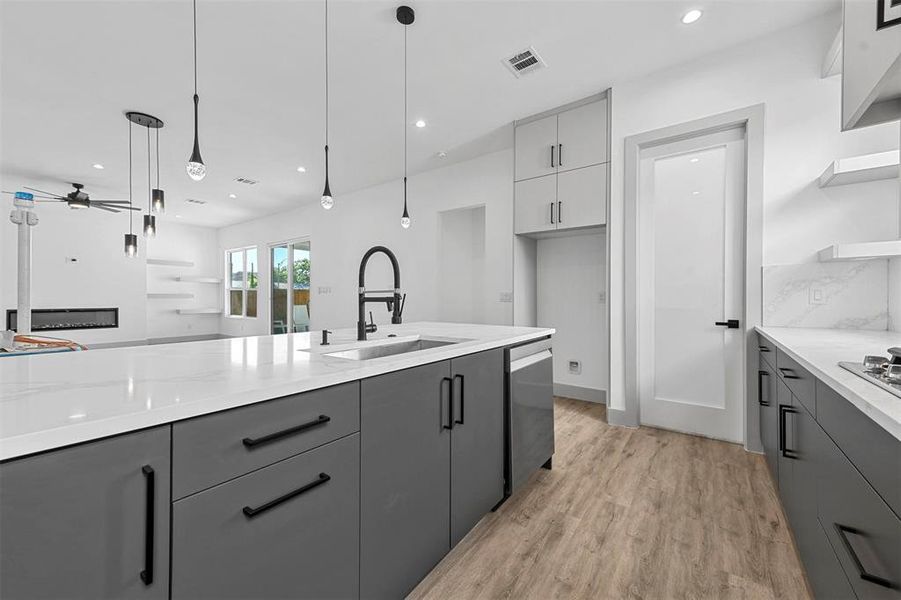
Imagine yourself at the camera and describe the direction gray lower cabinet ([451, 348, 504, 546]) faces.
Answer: facing the viewer and to the right of the viewer

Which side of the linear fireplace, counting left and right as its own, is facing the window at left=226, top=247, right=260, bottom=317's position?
left

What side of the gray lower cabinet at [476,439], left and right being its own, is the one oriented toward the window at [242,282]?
back

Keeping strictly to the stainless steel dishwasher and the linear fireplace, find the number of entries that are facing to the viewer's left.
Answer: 0

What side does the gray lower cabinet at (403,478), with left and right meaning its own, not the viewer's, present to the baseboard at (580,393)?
left

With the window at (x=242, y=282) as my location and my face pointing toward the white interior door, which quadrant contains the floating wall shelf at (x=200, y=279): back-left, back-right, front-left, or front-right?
back-right

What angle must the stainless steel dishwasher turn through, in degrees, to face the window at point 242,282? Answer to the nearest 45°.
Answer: approximately 180°

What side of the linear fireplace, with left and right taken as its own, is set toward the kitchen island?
front

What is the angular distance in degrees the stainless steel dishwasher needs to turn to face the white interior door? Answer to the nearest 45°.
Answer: approximately 90° to its left
